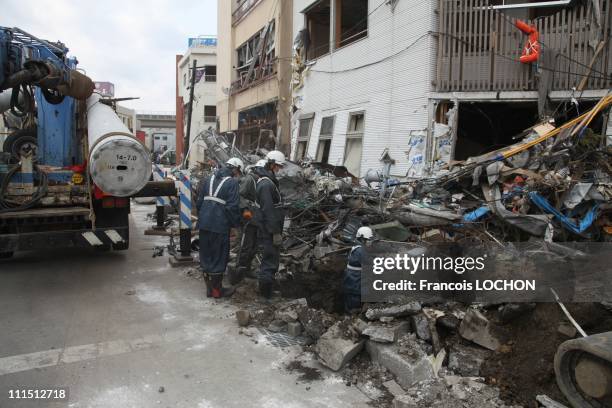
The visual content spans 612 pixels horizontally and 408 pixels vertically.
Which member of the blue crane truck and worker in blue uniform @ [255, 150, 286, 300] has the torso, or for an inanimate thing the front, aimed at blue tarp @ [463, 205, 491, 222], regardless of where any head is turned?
the worker in blue uniform

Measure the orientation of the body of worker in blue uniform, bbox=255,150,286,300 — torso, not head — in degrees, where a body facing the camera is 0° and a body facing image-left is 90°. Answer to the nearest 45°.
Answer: approximately 270°

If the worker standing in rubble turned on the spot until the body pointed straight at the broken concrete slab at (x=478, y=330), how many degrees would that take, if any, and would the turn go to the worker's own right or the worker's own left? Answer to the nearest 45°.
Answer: approximately 45° to the worker's own right

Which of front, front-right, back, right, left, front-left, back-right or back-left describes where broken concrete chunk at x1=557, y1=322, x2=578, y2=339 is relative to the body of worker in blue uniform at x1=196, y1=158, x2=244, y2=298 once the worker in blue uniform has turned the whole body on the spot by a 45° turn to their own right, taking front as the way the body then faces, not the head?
front-right

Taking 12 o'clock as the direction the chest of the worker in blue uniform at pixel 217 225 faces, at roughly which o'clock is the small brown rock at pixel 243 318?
The small brown rock is roughly at 4 o'clock from the worker in blue uniform.

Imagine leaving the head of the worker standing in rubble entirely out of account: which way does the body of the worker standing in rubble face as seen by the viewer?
to the viewer's right

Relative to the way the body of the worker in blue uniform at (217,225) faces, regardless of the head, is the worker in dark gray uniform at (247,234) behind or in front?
in front

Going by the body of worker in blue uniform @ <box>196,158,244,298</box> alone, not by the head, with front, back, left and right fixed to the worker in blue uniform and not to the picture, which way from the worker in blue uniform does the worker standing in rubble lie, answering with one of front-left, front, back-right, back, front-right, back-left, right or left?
right

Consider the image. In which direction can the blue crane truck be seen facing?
away from the camera

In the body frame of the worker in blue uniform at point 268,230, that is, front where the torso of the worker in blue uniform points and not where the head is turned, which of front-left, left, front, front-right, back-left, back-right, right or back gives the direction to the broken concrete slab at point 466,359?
front-right

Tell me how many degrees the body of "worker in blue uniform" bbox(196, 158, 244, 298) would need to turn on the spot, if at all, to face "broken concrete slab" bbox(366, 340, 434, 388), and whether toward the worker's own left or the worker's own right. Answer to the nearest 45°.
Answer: approximately 90° to the worker's own right

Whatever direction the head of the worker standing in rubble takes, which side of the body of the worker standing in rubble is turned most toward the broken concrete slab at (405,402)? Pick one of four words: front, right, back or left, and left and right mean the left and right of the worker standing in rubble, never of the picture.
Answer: right

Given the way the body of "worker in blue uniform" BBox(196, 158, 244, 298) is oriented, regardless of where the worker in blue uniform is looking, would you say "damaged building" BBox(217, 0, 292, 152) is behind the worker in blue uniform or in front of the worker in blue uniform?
in front
